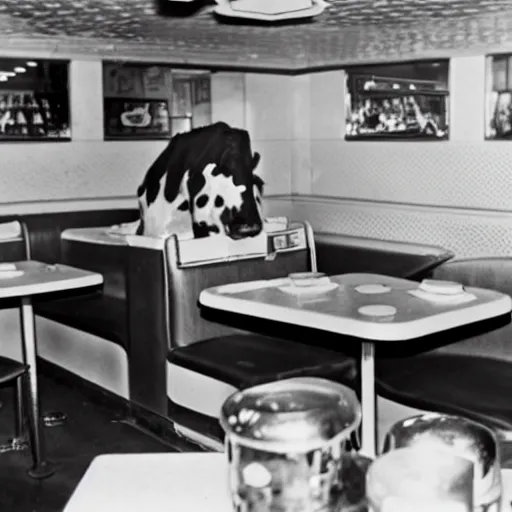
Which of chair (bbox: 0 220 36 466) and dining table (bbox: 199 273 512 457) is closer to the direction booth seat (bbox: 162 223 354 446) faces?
the dining table

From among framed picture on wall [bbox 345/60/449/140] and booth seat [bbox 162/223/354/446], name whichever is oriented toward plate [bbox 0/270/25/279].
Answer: the framed picture on wall

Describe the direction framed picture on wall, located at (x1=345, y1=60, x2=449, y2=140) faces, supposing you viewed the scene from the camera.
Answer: facing the viewer and to the left of the viewer

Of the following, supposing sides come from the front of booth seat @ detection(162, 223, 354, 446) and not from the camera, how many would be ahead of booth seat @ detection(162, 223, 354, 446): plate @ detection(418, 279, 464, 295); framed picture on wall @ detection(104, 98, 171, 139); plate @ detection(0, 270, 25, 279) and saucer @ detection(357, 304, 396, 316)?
2

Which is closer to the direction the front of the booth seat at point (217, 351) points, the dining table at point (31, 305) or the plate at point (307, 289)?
the plate

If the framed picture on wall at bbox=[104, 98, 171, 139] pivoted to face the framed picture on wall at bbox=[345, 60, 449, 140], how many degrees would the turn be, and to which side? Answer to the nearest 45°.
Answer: approximately 90° to its left

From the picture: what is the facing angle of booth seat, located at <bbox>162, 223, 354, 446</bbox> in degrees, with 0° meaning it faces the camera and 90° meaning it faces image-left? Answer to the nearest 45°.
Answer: approximately 315°

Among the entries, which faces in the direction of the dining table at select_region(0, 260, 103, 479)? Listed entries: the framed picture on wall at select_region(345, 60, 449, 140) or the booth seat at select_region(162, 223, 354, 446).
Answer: the framed picture on wall

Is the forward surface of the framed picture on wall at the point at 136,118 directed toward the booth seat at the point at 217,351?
yes

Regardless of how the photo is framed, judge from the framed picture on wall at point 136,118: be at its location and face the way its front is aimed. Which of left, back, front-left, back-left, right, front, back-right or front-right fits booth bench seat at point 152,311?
front

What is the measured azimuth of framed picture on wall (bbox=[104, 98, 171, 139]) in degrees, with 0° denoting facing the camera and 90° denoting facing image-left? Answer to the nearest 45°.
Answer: approximately 0°

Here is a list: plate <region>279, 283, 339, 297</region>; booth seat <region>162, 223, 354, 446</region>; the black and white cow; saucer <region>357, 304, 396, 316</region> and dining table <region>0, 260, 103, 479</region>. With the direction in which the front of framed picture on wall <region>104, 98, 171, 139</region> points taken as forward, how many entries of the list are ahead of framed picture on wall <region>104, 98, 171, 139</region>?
5

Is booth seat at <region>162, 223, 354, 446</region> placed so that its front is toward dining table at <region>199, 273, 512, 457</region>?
yes

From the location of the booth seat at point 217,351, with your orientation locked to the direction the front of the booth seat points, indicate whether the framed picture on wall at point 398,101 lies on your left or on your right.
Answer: on your left
